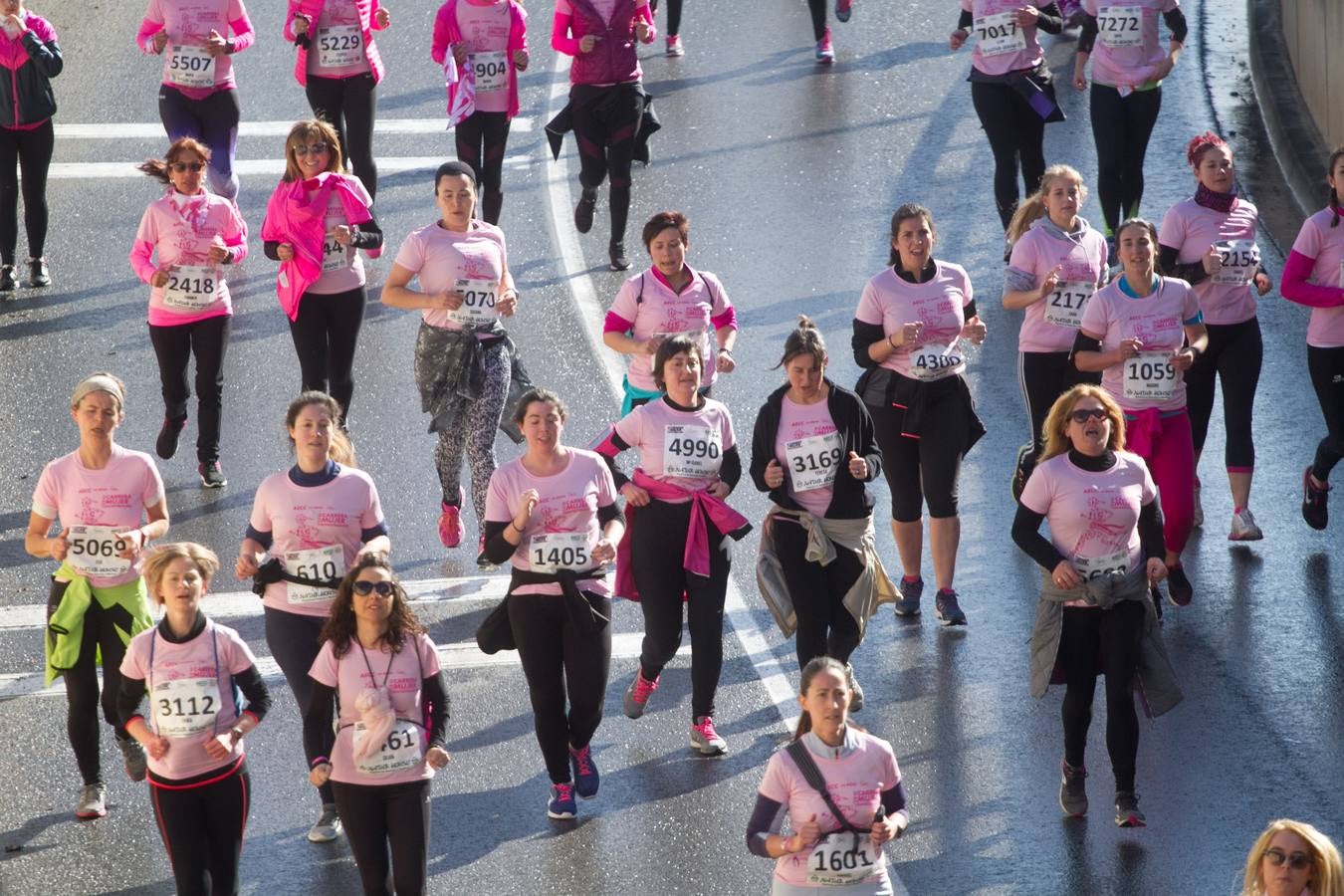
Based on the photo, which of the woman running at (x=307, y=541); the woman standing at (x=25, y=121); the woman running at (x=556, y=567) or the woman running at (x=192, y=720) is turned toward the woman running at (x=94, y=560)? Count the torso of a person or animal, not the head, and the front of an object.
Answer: the woman standing at (x=25, y=121)

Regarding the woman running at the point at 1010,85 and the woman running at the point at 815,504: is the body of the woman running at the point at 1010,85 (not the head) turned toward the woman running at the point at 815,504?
yes

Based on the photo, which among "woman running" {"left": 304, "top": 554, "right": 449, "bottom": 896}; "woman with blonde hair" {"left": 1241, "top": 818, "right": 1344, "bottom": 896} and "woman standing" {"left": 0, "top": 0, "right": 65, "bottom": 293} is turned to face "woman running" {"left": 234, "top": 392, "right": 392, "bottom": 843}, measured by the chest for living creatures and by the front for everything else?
"woman standing" {"left": 0, "top": 0, "right": 65, "bottom": 293}

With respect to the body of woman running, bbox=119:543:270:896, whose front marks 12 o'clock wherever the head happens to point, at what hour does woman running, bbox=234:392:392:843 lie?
woman running, bbox=234:392:392:843 is roughly at 7 o'clock from woman running, bbox=119:543:270:896.

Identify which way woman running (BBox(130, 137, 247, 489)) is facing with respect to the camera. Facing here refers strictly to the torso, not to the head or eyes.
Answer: toward the camera

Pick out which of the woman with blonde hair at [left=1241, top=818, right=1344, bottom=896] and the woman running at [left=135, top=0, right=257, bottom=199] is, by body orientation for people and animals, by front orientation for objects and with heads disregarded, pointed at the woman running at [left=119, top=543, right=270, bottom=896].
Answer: the woman running at [left=135, top=0, right=257, bottom=199]

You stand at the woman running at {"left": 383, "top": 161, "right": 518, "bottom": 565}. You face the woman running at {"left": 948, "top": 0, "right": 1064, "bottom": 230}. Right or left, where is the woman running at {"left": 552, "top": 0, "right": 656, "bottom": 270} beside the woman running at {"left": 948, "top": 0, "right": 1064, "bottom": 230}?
left

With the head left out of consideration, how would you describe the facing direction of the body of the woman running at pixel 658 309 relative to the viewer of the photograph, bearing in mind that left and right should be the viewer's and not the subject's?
facing the viewer

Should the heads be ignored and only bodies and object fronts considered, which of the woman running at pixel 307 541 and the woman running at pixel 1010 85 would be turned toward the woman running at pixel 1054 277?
the woman running at pixel 1010 85

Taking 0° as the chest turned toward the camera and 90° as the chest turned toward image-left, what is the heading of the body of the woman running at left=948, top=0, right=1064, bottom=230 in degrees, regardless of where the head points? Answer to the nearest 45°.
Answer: approximately 0°

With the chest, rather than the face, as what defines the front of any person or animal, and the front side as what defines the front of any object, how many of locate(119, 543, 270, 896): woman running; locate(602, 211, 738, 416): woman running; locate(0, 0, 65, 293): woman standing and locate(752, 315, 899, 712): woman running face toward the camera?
4
